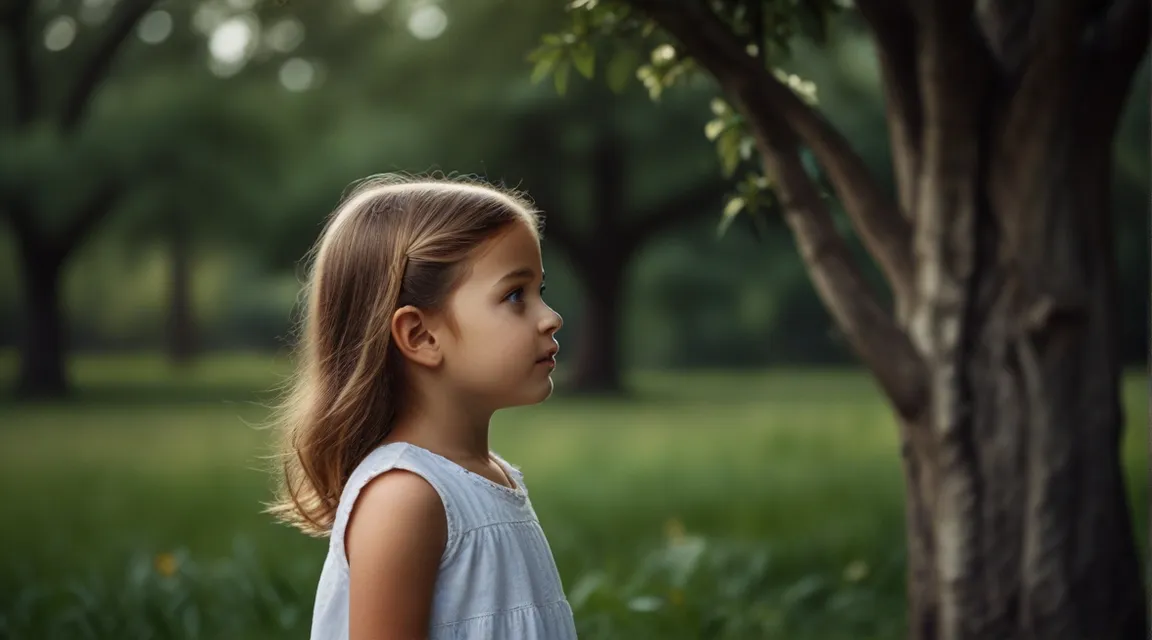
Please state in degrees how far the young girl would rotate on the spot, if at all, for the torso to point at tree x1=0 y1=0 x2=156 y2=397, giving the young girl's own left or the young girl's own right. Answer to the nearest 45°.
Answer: approximately 90° to the young girl's own left

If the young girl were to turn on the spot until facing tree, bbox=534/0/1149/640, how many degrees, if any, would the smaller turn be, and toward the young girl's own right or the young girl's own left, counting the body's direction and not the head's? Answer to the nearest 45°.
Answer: approximately 45° to the young girl's own left

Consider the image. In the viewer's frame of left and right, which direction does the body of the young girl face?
facing to the right of the viewer

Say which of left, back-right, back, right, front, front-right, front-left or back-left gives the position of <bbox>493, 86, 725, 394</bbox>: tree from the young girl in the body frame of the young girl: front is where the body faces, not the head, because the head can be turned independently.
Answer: left

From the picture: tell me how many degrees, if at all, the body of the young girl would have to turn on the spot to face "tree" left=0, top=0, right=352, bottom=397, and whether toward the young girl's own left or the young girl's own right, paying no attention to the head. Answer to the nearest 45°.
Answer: approximately 90° to the young girl's own left

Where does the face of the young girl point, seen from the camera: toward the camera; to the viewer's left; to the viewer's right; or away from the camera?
to the viewer's right
